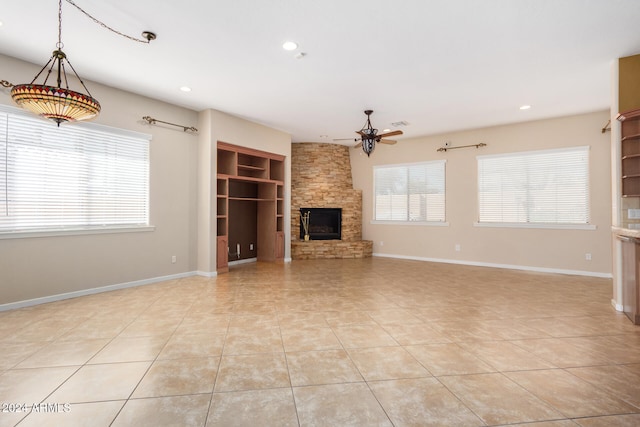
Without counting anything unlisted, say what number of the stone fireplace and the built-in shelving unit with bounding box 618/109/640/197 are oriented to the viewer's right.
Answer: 0

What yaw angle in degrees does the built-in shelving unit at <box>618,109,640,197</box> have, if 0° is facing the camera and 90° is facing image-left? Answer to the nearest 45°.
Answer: approximately 45°

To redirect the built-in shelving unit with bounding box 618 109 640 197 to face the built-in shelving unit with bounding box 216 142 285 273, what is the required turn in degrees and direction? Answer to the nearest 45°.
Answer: approximately 45° to its right

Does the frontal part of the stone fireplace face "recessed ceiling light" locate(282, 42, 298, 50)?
yes

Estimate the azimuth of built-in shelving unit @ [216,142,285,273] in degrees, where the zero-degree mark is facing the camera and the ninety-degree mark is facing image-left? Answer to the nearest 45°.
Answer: approximately 315°

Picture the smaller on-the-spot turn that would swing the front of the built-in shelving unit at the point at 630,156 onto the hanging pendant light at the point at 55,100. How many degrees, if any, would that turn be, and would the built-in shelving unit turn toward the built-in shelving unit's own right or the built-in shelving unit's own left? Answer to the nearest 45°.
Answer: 0° — it already faces it

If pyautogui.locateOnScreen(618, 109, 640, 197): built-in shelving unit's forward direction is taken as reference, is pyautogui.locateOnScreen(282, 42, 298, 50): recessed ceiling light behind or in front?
in front

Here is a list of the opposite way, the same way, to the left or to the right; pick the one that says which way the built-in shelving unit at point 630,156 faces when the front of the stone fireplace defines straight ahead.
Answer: to the right

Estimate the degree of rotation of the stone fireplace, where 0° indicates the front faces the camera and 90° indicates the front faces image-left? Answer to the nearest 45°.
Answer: approximately 0°

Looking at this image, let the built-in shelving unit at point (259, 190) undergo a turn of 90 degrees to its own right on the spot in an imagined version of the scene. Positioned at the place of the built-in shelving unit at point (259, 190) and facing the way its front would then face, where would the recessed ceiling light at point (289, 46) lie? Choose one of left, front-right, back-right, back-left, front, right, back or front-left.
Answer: front-left

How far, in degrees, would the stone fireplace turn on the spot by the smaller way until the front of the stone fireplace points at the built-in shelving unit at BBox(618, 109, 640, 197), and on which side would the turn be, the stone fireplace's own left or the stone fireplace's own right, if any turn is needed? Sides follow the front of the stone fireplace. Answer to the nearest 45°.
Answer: approximately 45° to the stone fireplace's own left
